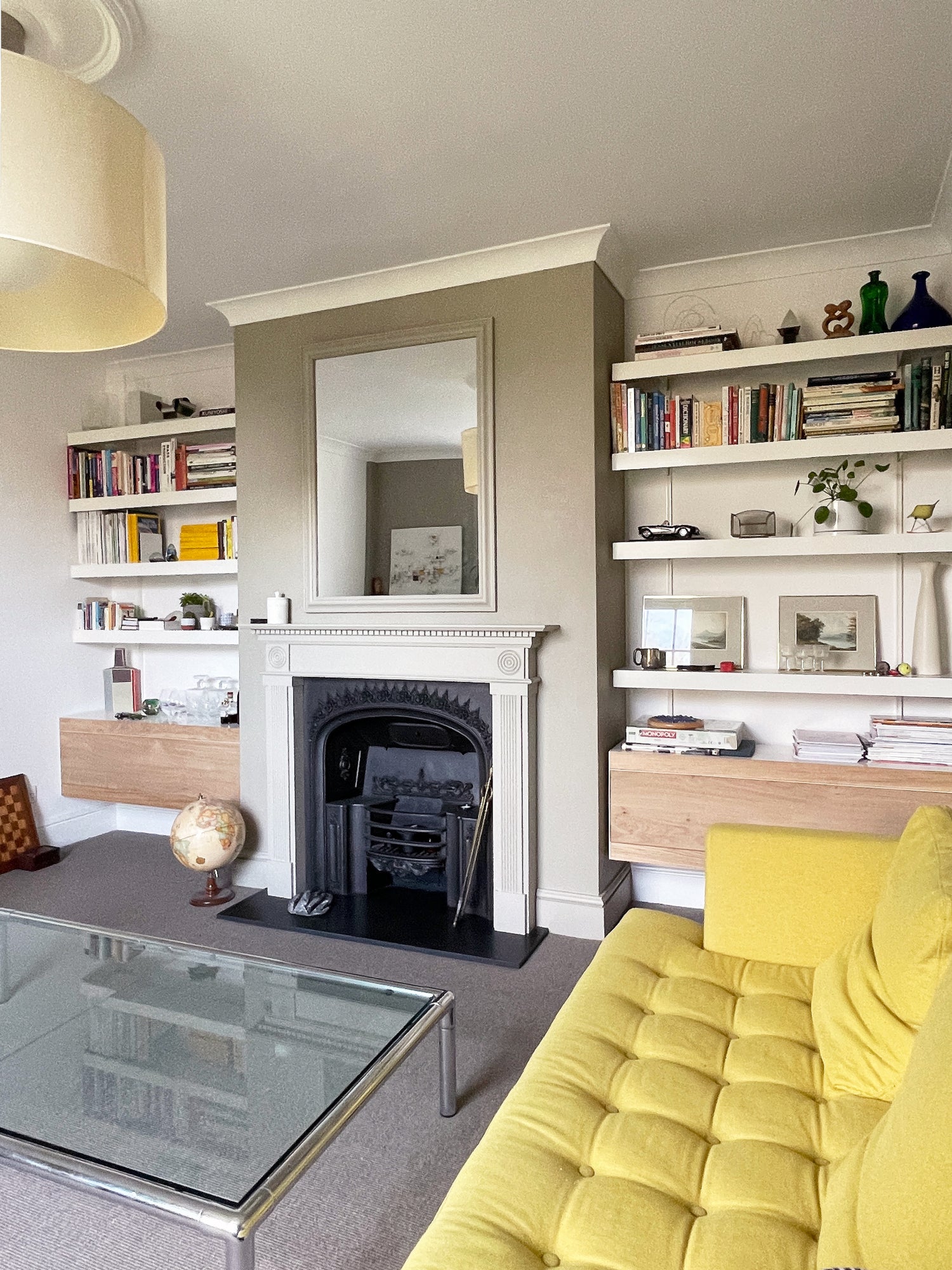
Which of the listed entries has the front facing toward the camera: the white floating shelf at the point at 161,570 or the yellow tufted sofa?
the white floating shelf

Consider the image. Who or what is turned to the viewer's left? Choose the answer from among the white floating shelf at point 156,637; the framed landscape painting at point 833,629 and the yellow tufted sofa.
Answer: the yellow tufted sofa

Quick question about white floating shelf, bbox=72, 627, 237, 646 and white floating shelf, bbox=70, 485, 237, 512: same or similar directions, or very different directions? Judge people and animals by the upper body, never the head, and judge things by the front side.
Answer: same or similar directions

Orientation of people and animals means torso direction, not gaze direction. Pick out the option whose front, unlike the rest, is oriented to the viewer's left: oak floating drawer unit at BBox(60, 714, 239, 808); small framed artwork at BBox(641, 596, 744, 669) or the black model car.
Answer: the black model car

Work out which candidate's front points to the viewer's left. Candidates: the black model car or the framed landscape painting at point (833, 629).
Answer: the black model car

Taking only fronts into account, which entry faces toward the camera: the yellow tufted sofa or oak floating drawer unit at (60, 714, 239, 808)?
the oak floating drawer unit

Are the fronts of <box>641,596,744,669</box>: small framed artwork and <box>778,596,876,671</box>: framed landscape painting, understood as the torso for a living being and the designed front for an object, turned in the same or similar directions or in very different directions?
same or similar directions

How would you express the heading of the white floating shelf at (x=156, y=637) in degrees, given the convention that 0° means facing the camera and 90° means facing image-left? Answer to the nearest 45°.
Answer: approximately 0°

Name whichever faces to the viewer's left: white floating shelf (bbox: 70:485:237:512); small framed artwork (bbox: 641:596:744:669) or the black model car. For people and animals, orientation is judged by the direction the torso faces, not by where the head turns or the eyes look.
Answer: the black model car

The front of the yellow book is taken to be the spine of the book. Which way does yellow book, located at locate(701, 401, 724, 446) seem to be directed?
toward the camera

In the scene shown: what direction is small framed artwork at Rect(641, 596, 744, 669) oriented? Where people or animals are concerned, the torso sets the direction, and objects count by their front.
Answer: toward the camera

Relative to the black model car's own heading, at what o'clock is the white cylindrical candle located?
The white cylindrical candle is roughly at 12 o'clock from the black model car.

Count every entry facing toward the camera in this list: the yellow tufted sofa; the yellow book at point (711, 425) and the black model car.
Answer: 1

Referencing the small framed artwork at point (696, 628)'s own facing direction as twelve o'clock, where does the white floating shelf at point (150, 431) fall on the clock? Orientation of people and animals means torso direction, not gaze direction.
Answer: The white floating shelf is roughly at 3 o'clock from the small framed artwork.

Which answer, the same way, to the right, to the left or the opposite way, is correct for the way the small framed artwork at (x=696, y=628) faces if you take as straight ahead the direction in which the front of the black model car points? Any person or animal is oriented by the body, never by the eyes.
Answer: to the left

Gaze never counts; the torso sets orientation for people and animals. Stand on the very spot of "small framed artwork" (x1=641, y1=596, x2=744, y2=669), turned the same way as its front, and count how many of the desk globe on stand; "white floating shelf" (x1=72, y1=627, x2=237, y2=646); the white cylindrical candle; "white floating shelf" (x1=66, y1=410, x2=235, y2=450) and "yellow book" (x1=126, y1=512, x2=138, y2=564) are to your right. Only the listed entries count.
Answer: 5

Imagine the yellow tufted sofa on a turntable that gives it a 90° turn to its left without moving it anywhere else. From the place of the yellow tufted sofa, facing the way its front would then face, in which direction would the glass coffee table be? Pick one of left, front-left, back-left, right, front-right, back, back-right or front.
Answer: right

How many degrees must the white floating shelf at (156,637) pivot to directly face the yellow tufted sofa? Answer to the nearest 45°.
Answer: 0° — it already faces it

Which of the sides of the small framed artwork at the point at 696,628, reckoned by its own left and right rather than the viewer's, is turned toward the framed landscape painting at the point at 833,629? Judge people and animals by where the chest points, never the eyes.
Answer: left
